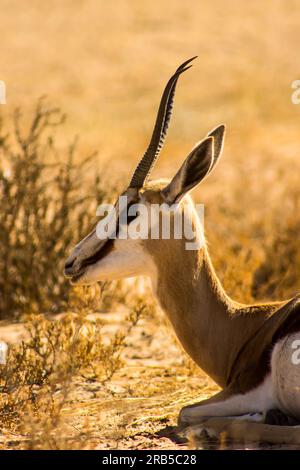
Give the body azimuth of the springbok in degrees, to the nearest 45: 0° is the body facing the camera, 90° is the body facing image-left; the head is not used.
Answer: approximately 90°

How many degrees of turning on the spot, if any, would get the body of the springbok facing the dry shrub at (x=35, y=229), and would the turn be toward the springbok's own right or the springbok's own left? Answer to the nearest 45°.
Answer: approximately 45° to the springbok's own right
